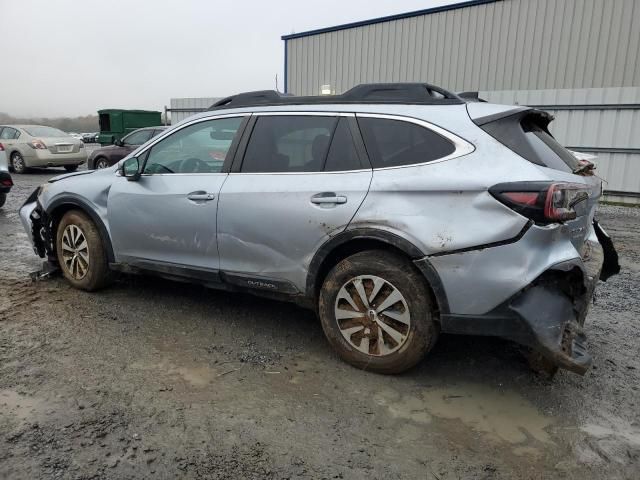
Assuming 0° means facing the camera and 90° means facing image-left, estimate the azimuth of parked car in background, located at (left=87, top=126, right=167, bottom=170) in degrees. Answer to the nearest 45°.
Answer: approximately 90°

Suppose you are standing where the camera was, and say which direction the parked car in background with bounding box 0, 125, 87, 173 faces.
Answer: facing away from the viewer and to the left of the viewer

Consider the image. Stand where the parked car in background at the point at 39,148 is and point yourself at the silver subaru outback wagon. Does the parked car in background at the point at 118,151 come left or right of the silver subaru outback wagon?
left

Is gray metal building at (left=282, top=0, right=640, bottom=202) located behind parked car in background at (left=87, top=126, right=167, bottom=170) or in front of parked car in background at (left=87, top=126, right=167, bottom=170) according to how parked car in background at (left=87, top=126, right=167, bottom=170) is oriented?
behind

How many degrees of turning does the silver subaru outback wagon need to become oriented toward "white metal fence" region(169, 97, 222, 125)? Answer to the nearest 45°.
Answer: approximately 45° to its right

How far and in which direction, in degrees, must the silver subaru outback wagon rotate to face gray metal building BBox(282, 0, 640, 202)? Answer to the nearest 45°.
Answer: approximately 90° to its right

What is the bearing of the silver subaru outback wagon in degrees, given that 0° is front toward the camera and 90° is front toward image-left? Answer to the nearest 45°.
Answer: approximately 135°
